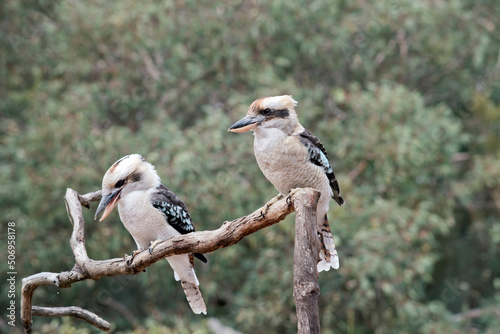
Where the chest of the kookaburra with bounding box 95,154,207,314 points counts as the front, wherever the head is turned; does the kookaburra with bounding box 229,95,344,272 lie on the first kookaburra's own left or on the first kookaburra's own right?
on the first kookaburra's own left

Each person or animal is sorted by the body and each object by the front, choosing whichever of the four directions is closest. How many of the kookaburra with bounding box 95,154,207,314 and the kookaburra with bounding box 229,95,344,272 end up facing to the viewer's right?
0

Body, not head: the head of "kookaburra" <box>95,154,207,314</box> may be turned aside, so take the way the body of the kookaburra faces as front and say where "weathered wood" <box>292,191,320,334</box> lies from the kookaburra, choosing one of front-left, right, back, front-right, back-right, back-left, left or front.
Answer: left

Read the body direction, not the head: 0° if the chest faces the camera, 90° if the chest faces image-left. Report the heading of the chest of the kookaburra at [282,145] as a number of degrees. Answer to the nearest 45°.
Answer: approximately 45°

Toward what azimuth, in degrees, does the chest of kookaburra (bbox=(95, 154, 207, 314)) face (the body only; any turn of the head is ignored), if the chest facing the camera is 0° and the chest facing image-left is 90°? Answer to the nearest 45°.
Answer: approximately 45°
